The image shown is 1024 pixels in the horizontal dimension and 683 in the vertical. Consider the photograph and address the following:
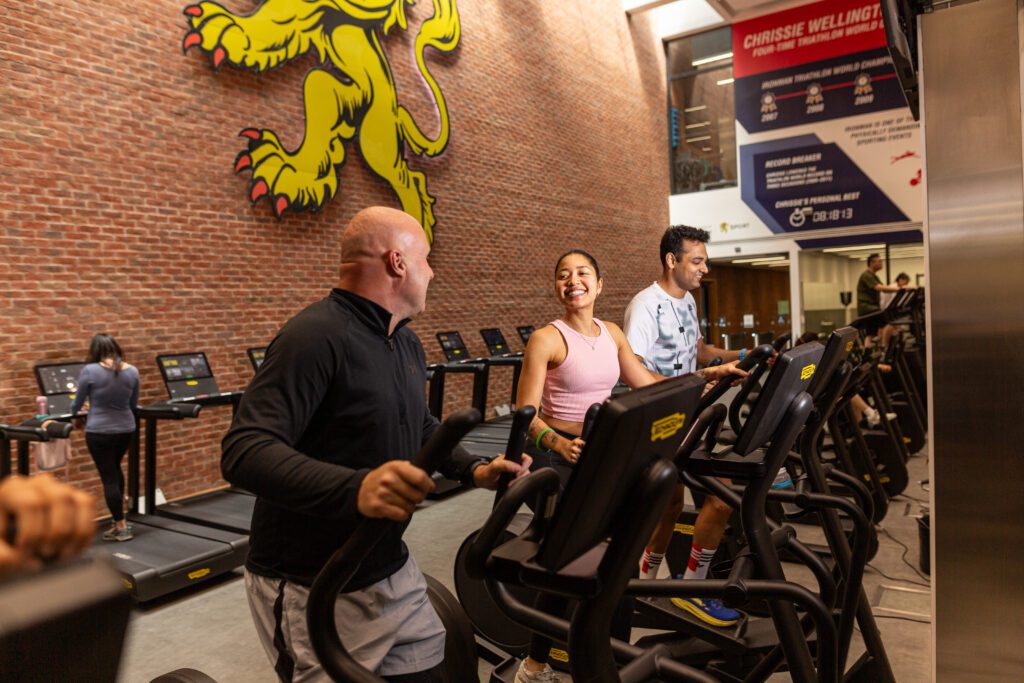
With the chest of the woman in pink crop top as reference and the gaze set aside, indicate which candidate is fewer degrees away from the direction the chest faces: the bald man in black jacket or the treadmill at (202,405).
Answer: the bald man in black jacket

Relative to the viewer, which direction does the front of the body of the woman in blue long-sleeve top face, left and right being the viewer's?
facing away from the viewer and to the left of the viewer

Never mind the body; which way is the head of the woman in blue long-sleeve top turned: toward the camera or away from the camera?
away from the camera

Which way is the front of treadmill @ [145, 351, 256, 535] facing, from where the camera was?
facing away from the viewer and to the left of the viewer

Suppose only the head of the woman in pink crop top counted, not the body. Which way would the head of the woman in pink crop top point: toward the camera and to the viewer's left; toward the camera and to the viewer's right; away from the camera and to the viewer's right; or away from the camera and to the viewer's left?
toward the camera and to the viewer's left

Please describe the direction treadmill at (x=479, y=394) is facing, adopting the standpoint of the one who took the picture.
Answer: facing away from the viewer and to the left of the viewer

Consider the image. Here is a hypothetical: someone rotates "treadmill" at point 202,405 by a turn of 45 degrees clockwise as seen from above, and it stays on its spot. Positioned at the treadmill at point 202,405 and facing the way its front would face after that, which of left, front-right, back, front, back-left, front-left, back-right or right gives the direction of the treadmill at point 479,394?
right

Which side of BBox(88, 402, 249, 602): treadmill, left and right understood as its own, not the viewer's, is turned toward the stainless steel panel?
back

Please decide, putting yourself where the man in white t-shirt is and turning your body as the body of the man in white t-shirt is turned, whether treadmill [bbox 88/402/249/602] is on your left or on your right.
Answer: on your right
